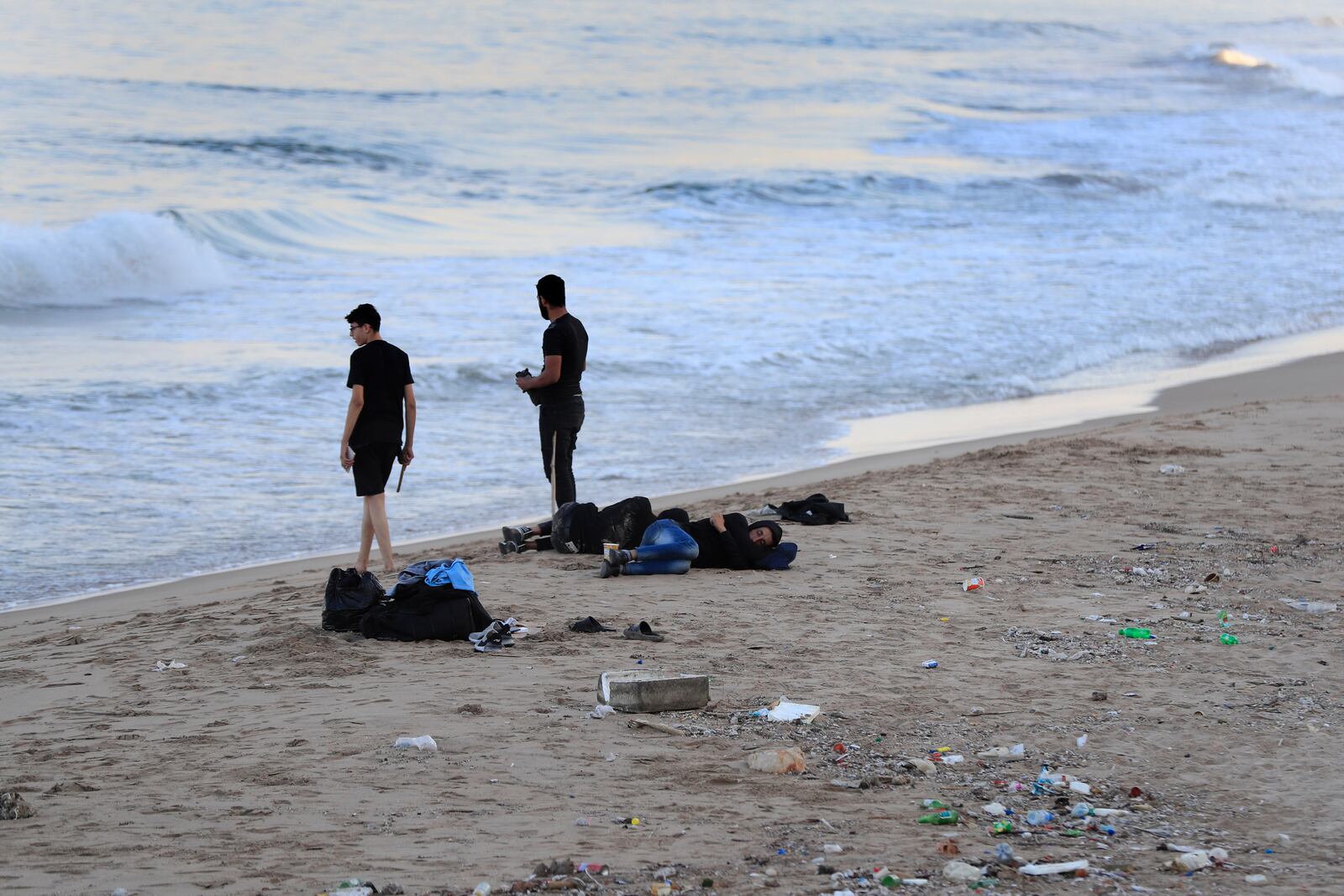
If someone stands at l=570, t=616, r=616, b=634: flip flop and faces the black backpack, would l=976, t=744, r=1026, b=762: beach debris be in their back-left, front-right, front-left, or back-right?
back-left

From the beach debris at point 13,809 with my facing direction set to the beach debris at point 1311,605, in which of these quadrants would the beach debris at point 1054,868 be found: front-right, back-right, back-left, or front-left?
front-right

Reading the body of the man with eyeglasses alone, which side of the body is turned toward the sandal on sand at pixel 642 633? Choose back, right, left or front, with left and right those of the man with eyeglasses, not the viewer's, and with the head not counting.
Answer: back

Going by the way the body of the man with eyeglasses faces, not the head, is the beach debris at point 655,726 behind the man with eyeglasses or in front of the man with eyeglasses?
behind

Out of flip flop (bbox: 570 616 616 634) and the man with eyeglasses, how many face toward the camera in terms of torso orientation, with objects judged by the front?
0

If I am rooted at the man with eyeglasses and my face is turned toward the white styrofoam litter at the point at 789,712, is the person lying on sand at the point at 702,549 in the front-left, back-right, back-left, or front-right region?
front-left

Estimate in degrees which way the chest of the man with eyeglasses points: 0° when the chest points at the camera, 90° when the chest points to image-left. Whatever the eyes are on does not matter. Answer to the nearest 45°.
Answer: approximately 135°

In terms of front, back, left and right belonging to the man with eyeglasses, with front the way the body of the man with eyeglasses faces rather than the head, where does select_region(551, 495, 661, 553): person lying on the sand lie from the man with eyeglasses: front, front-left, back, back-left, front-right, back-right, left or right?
back-right
